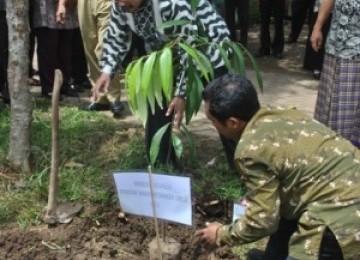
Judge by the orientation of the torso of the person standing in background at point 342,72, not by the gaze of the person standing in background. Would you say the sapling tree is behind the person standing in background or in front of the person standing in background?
in front

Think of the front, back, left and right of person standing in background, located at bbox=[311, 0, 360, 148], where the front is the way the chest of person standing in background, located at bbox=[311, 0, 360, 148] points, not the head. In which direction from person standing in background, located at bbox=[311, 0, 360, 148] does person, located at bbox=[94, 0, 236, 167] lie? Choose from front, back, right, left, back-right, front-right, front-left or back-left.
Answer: front-right
